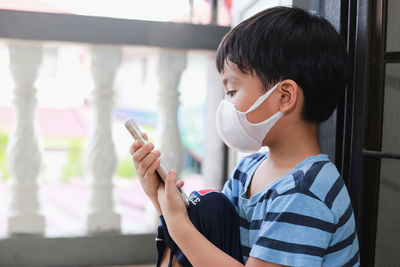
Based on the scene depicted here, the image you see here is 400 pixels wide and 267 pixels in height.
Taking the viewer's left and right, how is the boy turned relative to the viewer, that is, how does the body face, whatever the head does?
facing to the left of the viewer

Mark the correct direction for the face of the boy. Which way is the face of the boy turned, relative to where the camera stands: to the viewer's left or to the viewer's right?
to the viewer's left
